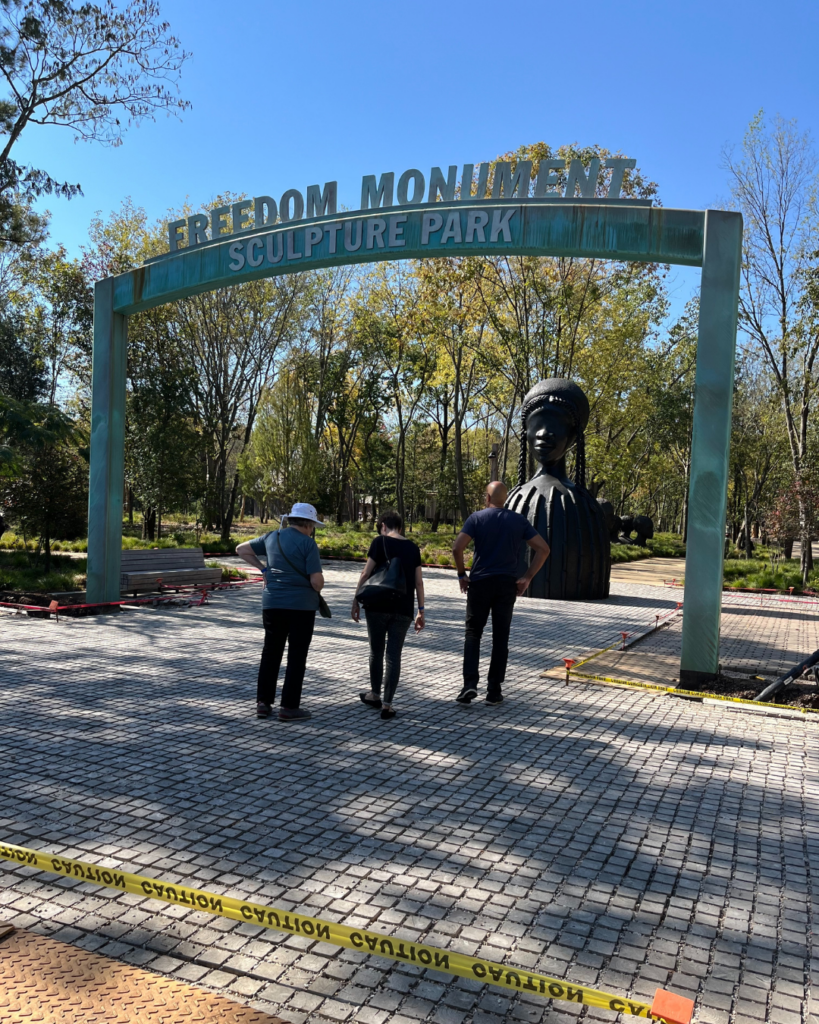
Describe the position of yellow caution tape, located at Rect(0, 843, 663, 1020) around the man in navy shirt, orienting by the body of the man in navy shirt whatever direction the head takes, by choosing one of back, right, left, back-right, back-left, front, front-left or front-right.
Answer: back

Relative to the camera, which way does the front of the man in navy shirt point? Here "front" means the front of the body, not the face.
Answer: away from the camera

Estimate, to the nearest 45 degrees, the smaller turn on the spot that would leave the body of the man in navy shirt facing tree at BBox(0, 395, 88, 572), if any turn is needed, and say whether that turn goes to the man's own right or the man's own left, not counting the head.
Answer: approximately 45° to the man's own left

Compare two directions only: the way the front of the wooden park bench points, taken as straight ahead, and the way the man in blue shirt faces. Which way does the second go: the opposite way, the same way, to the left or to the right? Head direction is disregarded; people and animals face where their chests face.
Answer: to the left

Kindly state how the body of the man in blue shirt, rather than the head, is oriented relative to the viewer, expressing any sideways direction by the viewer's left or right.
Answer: facing away from the viewer and to the right of the viewer

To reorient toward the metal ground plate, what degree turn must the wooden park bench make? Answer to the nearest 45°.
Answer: approximately 45° to its right

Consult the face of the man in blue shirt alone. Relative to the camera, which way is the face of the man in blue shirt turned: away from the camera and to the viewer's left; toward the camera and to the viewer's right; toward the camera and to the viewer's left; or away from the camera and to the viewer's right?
away from the camera and to the viewer's right

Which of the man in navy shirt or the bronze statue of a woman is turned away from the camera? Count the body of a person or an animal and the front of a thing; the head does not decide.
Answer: the man in navy shirt

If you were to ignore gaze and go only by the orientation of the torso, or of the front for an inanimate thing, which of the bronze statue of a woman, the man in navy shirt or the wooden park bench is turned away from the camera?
the man in navy shirt

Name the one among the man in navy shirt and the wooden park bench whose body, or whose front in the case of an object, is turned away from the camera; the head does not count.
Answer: the man in navy shirt

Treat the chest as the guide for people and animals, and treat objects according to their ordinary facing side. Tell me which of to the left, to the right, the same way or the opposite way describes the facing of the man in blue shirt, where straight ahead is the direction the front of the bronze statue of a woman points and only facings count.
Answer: the opposite way

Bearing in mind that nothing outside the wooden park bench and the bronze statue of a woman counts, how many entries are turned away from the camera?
0

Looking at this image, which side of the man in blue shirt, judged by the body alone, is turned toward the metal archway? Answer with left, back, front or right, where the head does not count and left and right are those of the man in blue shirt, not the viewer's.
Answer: front

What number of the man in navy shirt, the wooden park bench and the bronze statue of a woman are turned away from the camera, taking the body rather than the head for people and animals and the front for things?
1

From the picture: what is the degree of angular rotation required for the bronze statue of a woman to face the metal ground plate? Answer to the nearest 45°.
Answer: approximately 45° to its left

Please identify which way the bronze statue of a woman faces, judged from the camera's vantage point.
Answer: facing the viewer and to the left of the viewer

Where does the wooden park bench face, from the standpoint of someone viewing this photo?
facing the viewer and to the right of the viewer
